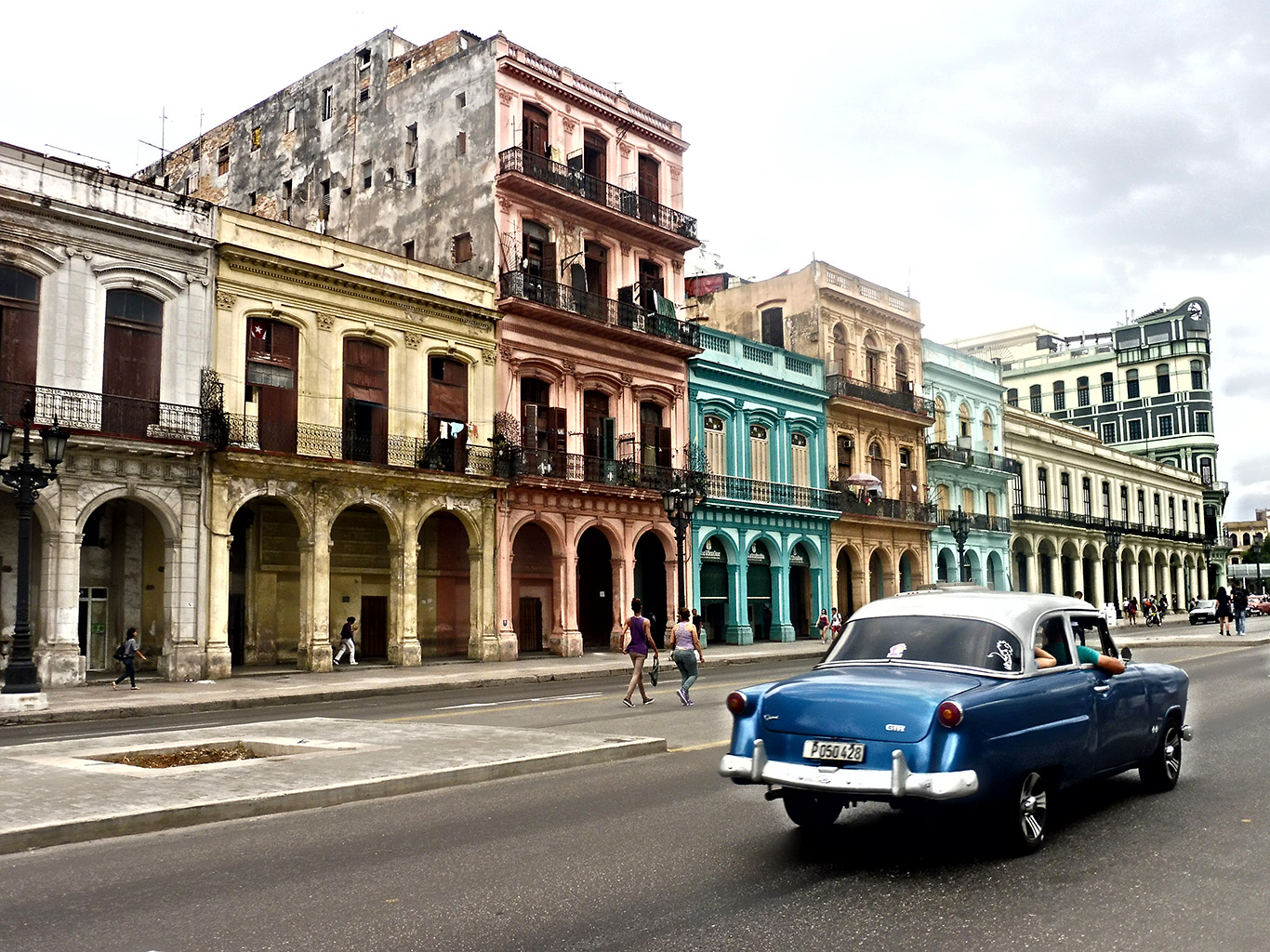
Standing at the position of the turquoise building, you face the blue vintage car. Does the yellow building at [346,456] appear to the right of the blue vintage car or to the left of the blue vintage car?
right

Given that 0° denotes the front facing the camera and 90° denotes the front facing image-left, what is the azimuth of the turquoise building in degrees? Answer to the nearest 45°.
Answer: approximately 315°

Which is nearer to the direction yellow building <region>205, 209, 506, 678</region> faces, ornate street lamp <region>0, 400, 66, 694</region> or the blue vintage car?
the blue vintage car

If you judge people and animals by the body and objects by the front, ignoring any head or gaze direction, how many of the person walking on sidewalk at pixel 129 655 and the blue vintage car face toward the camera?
0

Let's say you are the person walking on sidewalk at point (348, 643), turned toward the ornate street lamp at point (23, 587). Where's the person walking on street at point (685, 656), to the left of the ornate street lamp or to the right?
left

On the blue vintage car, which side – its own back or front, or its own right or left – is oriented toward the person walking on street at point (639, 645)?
left

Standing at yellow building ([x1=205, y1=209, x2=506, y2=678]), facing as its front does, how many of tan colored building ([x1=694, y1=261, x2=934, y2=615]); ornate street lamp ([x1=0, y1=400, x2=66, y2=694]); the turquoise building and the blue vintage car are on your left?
2

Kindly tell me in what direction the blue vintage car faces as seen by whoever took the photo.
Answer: facing away from the viewer and to the right of the viewer

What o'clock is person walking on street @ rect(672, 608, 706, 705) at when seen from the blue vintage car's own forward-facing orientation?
The person walking on street is roughly at 10 o'clock from the blue vintage car.

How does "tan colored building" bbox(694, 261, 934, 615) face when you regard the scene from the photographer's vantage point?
facing the viewer and to the right of the viewer

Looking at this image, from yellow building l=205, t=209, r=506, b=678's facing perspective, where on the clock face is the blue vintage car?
The blue vintage car is roughly at 1 o'clock from the yellow building.

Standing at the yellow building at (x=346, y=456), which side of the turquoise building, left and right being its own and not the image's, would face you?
right

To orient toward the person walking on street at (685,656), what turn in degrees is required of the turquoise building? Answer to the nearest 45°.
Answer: approximately 45° to its right
